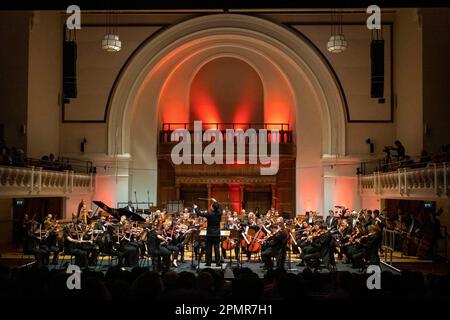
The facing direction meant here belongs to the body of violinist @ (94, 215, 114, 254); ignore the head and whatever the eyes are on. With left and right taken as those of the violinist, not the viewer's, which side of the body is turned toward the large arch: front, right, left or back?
left

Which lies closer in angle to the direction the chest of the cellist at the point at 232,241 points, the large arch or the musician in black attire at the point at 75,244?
the musician in black attire

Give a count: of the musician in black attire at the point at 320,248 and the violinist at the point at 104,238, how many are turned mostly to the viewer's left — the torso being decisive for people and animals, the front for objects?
1

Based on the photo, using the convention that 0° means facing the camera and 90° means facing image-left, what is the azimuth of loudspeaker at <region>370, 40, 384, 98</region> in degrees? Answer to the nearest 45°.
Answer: approximately 0°

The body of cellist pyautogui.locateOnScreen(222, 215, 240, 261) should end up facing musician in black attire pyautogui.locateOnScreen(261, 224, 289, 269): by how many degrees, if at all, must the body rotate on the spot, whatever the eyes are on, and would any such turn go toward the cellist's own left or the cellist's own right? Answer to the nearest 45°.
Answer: approximately 45° to the cellist's own left

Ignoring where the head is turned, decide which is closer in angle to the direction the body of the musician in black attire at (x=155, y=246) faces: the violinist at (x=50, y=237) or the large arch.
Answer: the large arch

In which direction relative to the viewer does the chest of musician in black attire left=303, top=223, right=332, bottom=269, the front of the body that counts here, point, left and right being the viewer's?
facing to the left of the viewer

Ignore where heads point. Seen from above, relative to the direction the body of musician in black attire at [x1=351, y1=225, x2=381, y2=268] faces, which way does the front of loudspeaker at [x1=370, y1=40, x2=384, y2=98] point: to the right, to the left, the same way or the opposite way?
to the left

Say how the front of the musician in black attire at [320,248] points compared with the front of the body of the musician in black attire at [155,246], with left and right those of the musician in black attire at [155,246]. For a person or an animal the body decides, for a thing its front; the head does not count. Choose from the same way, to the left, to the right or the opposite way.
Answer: the opposite way

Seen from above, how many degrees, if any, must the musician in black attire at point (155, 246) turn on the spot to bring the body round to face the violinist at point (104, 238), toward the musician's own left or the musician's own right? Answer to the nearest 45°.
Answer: approximately 135° to the musician's own left

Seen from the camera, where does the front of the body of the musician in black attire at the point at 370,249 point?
to the viewer's left

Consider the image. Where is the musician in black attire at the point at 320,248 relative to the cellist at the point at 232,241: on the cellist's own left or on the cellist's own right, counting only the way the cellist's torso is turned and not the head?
on the cellist's own left

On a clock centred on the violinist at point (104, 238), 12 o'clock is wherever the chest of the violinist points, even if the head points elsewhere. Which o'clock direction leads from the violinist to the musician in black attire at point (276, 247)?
The musician in black attire is roughly at 11 o'clock from the violinist.

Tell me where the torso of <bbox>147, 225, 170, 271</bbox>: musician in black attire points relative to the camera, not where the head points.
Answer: to the viewer's right

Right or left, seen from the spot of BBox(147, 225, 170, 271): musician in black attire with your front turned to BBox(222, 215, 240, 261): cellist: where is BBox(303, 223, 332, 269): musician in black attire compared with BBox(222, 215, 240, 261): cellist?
right
